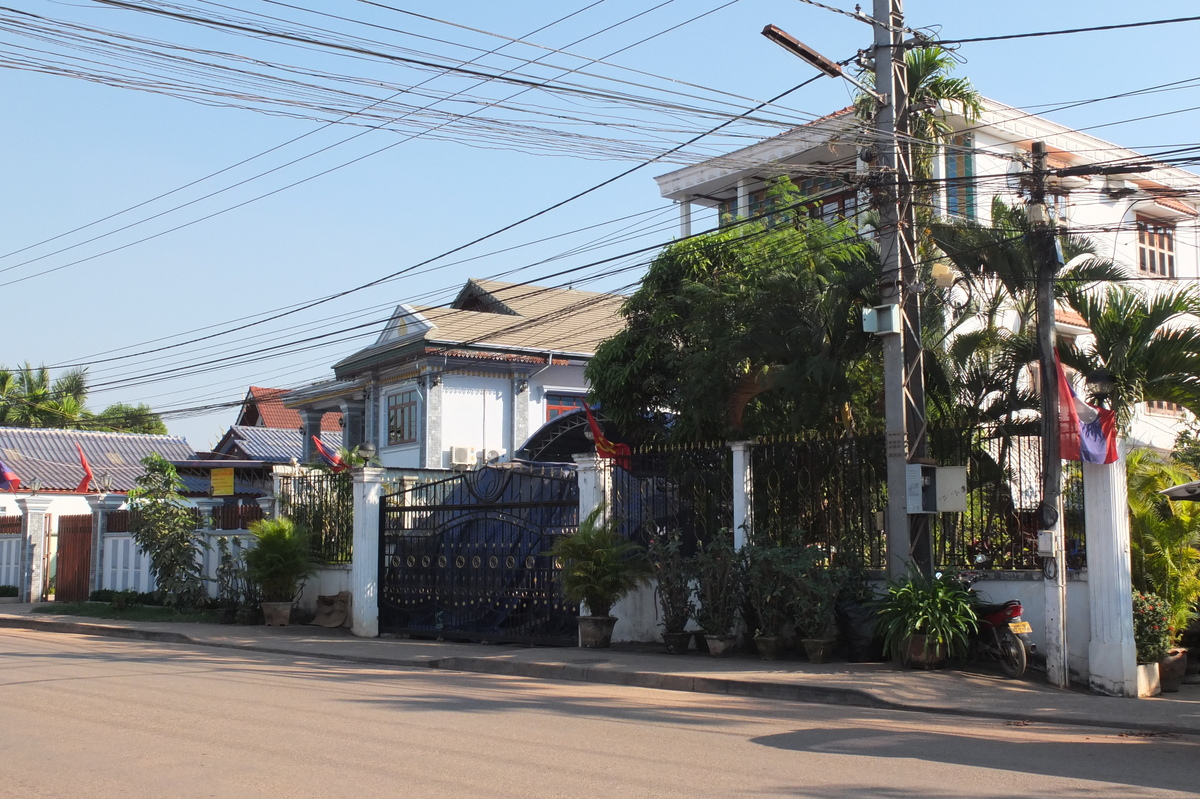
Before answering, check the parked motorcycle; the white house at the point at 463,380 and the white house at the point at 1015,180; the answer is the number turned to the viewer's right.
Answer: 0

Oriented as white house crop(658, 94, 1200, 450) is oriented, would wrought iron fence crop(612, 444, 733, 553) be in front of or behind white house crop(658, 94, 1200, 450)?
in front

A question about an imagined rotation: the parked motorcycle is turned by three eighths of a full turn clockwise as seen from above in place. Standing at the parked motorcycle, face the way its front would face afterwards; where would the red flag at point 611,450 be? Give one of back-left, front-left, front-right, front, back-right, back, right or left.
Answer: back-left

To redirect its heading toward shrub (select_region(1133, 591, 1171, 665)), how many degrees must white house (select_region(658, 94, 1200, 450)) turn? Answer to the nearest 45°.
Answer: approximately 45° to its left

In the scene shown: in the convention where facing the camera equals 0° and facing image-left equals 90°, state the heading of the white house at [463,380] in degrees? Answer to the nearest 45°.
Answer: approximately 45°

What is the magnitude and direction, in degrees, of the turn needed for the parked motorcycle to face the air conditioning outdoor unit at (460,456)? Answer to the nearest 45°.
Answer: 0° — it already faces it

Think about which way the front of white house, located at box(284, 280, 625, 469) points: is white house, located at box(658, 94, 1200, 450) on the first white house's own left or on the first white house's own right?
on the first white house's own left

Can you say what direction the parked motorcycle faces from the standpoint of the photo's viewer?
facing away from the viewer and to the left of the viewer

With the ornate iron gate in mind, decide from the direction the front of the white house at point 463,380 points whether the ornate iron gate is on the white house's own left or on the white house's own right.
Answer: on the white house's own left

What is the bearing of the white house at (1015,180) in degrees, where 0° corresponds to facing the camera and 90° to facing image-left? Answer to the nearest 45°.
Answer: approximately 45°

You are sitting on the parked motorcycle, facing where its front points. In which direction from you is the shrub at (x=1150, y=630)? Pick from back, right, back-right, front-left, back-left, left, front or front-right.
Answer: back-right

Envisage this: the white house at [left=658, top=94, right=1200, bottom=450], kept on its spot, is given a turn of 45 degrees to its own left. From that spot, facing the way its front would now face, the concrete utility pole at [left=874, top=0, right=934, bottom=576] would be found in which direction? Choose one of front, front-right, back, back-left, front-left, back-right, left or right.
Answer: front

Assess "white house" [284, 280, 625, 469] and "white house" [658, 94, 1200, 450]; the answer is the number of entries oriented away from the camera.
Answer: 0

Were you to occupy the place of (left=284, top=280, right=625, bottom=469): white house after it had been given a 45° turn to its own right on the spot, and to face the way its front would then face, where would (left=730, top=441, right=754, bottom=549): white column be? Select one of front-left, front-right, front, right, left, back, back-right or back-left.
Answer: left

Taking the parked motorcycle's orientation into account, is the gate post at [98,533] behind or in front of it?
in front

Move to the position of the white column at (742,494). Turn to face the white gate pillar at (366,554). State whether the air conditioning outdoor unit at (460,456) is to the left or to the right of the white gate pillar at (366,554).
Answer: right

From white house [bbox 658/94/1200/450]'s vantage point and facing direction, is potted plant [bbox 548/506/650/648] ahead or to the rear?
ahead
